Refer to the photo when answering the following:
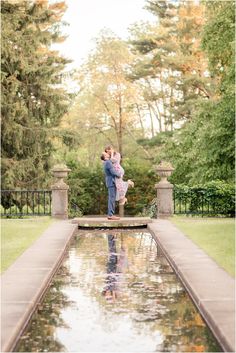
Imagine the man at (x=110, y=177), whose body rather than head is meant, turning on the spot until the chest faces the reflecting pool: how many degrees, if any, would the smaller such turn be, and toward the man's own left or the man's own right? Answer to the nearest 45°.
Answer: approximately 90° to the man's own right

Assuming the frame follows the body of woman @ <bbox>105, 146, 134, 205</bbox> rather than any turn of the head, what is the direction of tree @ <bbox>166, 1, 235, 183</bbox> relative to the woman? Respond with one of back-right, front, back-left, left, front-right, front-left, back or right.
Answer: back-right

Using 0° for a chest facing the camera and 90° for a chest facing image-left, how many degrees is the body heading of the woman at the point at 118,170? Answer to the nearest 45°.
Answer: approximately 90°

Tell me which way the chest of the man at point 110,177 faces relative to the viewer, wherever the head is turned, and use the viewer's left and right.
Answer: facing to the right of the viewer

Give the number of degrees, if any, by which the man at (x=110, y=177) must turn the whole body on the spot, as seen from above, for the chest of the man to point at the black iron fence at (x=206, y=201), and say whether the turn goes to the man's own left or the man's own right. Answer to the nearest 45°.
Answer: approximately 45° to the man's own left

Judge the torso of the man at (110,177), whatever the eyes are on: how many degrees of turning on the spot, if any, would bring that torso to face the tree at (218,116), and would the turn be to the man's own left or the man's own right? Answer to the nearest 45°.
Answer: approximately 45° to the man's own left
